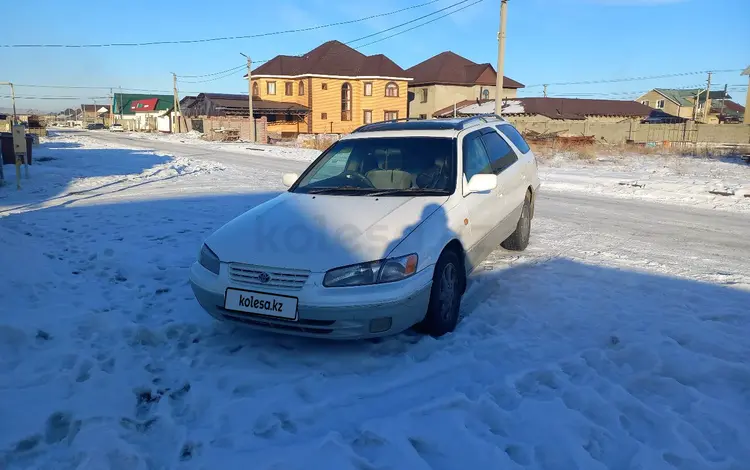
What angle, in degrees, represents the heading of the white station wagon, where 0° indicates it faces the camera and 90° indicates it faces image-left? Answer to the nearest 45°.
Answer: approximately 45°

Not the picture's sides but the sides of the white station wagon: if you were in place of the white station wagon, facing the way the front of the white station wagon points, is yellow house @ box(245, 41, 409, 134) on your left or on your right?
on your right
